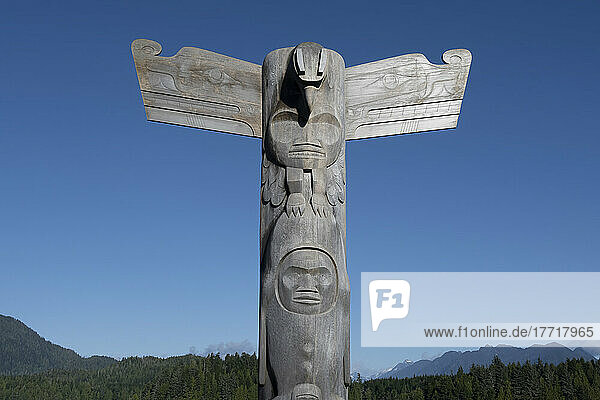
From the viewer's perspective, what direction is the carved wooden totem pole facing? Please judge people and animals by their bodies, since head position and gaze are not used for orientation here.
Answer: toward the camera
